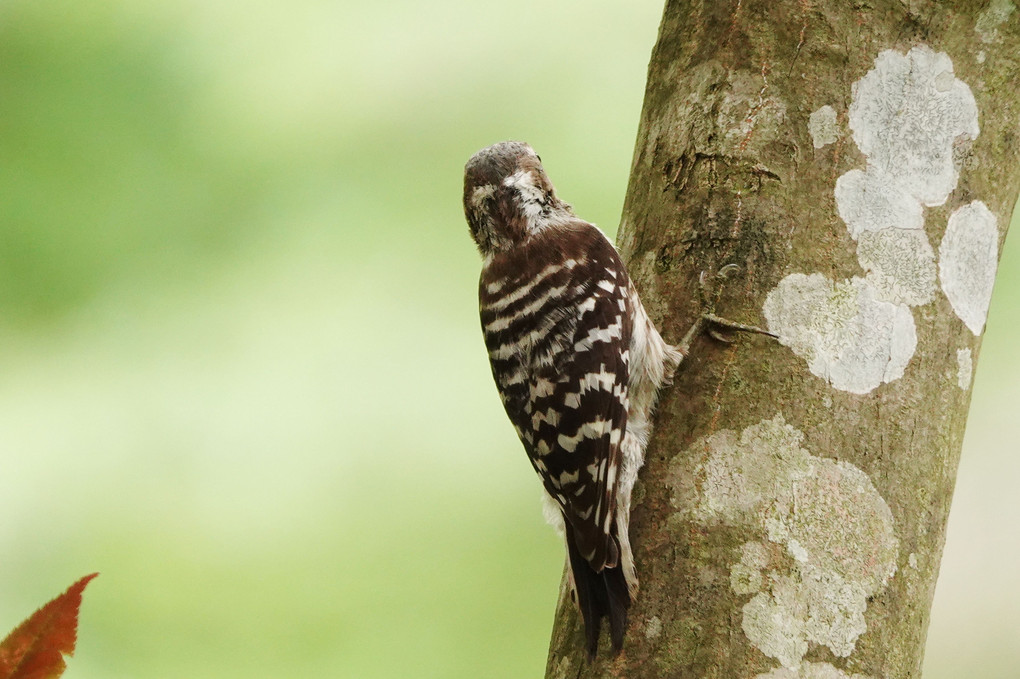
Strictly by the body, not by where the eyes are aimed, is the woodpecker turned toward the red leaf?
no

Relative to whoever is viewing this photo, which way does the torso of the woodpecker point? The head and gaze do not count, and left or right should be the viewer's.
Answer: facing away from the viewer and to the right of the viewer
